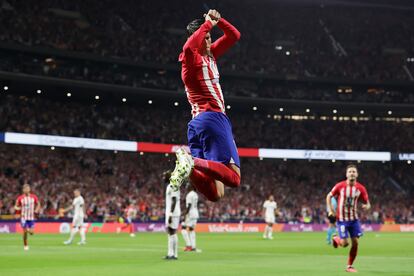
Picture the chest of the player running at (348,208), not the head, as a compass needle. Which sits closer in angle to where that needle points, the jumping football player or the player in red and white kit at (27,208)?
the jumping football player

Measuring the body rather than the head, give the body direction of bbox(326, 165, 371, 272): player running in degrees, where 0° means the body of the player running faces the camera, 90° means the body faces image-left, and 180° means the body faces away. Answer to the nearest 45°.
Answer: approximately 0°

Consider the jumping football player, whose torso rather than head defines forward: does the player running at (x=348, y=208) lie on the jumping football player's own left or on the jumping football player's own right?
on the jumping football player's own left

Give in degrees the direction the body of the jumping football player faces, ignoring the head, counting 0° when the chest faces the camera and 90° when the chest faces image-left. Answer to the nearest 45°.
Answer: approximately 315°

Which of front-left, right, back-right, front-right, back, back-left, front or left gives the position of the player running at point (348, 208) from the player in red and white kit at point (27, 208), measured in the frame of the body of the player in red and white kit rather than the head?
front-left

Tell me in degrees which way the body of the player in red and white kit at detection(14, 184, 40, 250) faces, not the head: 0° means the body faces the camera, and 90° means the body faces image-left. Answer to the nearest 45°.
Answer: approximately 0°
